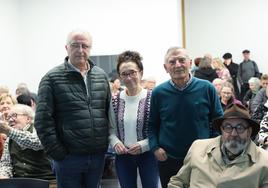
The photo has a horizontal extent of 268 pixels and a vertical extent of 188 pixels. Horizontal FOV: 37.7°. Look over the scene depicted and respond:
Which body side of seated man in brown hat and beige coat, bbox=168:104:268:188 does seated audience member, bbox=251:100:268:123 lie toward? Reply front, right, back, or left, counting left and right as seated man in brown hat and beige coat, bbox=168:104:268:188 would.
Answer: back

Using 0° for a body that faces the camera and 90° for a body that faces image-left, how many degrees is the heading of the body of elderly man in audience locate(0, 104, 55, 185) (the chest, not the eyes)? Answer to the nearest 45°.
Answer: approximately 45°

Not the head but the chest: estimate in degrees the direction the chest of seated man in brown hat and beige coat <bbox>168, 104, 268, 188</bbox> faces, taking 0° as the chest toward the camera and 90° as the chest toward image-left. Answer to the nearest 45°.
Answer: approximately 0°

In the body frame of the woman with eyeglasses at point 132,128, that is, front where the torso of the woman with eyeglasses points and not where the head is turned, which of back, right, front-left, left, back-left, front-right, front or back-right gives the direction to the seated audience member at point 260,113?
back-left

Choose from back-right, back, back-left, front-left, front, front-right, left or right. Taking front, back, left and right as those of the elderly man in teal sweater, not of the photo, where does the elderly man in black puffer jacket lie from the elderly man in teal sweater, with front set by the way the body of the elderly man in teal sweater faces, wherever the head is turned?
right
